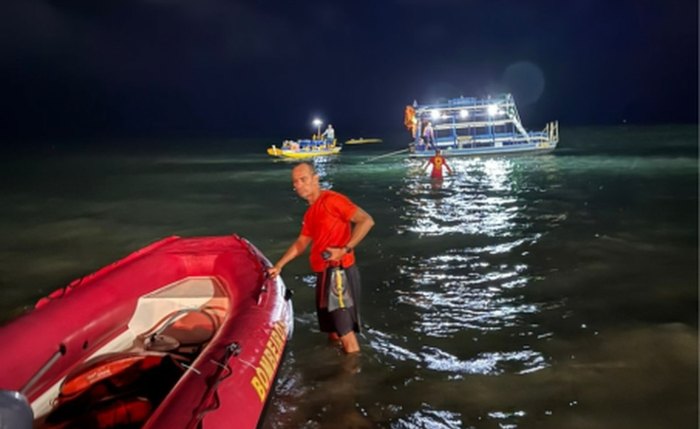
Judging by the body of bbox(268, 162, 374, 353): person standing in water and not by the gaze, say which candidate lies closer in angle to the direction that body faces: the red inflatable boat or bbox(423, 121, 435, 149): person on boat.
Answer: the red inflatable boat

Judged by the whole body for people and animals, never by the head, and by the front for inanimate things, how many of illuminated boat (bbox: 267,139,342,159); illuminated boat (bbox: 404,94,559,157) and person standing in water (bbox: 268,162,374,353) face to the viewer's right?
1

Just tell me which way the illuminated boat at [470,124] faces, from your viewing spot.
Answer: facing to the right of the viewer

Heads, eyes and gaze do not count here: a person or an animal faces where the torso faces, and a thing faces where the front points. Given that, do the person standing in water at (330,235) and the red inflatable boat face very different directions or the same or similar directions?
very different directions

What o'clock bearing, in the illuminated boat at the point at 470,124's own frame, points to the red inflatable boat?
The red inflatable boat is roughly at 3 o'clock from the illuminated boat.

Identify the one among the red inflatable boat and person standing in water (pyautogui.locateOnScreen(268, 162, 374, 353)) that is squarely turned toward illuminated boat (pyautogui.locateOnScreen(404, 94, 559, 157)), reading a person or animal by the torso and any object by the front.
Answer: the red inflatable boat

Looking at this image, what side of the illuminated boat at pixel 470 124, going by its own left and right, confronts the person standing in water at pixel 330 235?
right

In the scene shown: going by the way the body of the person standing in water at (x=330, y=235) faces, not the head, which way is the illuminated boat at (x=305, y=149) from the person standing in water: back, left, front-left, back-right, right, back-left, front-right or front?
back-right

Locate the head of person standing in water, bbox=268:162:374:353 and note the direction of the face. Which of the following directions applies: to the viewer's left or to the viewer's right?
to the viewer's left

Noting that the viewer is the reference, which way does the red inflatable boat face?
facing away from the viewer and to the right of the viewer

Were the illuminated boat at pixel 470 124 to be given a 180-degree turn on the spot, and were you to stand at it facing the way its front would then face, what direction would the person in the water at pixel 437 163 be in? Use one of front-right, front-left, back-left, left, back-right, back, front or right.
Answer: left
